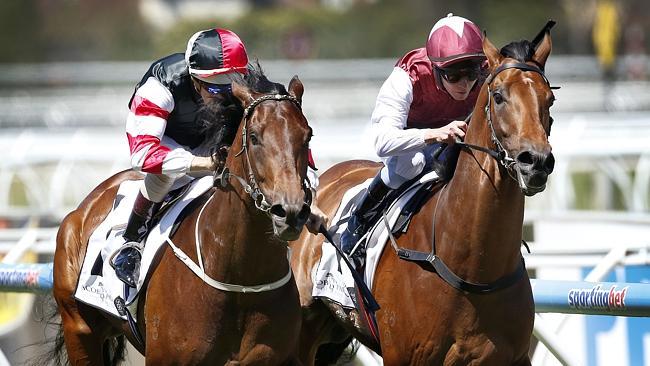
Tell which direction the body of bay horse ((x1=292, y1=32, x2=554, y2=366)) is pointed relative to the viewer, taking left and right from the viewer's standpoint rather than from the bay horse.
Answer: facing the viewer and to the right of the viewer

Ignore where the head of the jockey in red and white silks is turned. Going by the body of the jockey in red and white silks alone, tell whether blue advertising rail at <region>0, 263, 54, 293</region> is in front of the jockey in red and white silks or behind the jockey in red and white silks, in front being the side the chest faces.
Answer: behind

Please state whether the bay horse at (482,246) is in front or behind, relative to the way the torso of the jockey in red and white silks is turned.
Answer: in front

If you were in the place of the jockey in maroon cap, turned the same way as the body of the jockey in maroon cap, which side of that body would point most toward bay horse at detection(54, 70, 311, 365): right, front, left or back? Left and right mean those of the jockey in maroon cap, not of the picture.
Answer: right

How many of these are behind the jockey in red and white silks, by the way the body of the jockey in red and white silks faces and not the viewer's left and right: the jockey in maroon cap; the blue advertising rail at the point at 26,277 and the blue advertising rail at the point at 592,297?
1

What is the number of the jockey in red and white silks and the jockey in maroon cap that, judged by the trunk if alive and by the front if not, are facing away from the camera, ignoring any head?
0
